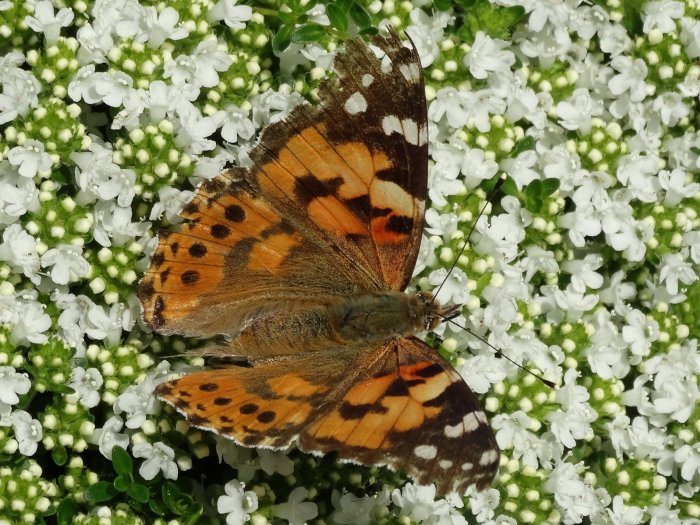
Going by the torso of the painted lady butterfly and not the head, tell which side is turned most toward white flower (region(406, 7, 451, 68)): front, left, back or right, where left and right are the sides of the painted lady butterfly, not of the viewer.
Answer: left

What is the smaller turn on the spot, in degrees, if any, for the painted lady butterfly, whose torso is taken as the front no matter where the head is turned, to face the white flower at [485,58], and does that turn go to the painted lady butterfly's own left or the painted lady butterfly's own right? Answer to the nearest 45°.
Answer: approximately 90° to the painted lady butterfly's own left

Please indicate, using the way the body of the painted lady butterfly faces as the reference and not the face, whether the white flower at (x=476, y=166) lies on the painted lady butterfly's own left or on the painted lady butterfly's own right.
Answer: on the painted lady butterfly's own left

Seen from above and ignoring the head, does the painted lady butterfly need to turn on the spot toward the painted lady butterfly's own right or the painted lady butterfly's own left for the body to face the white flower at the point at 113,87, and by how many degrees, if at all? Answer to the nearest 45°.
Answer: approximately 180°

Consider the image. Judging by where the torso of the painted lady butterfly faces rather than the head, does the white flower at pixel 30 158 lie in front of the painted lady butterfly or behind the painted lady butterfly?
behind

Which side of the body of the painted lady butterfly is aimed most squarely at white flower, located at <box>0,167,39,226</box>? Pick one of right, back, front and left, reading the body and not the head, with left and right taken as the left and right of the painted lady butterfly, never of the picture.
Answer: back

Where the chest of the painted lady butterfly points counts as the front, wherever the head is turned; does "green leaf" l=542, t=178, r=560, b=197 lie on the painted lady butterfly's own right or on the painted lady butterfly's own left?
on the painted lady butterfly's own left

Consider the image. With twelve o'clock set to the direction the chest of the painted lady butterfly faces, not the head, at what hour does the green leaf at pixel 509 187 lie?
The green leaf is roughly at 10 o'clock from the painted lady butterfly.

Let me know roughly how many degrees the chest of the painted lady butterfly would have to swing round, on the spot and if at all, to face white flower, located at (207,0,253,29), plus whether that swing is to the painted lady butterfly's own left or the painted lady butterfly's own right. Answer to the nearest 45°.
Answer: approximately 135° to the painted lady butterfly's own left

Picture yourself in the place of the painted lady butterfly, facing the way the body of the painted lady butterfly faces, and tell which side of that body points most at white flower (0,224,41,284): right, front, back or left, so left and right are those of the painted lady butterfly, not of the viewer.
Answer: back

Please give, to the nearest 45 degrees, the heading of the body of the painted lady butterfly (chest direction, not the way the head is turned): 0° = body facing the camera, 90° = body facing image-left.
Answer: approximately 270°

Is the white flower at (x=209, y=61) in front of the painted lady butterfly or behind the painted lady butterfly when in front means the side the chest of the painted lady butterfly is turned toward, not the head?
behind
